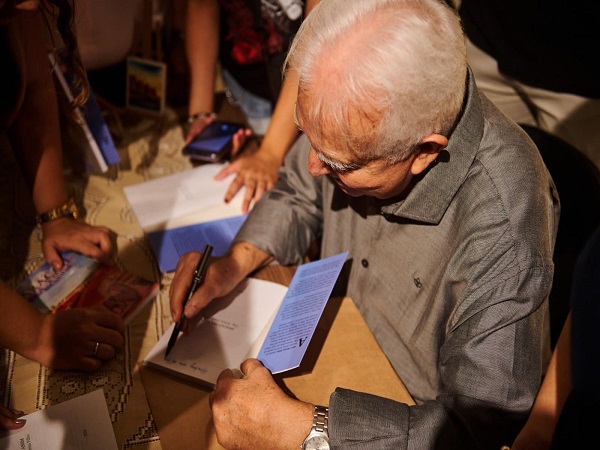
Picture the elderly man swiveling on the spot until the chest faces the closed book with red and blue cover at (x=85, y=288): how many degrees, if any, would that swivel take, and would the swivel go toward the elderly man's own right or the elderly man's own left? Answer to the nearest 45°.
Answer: approximately 45° to the elderly man's own right

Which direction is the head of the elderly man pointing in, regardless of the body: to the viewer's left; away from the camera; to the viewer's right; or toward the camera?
to the viewer's left

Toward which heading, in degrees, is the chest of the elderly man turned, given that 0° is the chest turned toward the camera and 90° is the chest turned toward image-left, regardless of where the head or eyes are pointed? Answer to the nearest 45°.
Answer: approximately 45°
